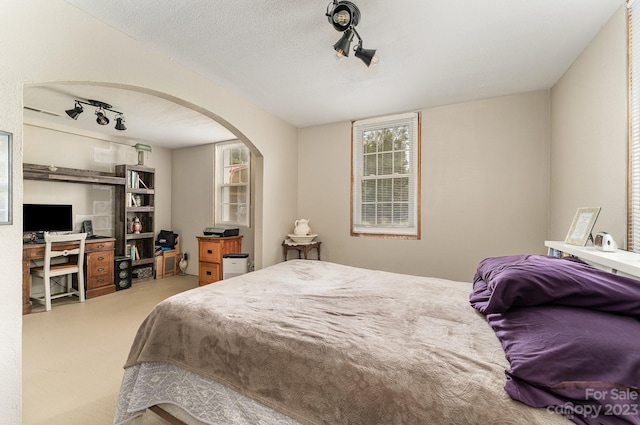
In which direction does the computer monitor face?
toward the camera

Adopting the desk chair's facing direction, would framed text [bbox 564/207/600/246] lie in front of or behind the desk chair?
behind

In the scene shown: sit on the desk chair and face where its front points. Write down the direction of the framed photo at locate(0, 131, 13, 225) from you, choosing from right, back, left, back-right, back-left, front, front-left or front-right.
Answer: back-left

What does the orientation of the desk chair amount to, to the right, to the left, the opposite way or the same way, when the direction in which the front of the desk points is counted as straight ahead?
the opposite way

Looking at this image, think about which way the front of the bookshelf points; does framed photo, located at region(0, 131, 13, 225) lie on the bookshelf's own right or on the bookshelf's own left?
on the bookshelf's own right

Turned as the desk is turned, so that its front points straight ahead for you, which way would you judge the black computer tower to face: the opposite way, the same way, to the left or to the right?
the same way

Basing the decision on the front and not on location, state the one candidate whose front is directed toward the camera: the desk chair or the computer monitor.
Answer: the computer monitor

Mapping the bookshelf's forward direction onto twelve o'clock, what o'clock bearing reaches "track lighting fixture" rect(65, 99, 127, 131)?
The track lighting fixture is roughly at 2 o'clock from the bookshelf.

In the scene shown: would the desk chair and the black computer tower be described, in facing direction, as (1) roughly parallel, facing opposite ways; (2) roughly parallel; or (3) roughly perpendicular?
roughly parallel, facing opposite ways

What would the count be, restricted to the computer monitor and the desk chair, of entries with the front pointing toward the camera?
1
